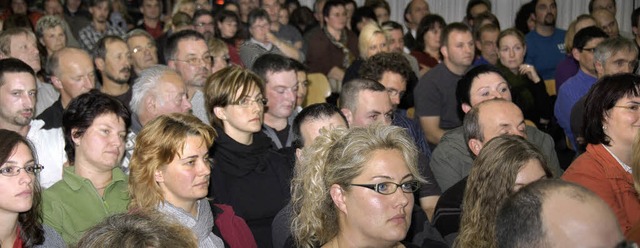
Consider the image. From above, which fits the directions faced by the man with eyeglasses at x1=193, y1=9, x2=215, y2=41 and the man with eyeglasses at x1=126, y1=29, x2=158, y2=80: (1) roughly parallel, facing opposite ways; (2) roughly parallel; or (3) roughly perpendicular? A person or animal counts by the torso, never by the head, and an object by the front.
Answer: roughly parallel

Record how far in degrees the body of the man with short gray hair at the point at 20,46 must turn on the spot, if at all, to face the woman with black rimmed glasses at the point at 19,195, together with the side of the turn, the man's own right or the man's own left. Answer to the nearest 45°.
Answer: approximately 45° to the man's own right

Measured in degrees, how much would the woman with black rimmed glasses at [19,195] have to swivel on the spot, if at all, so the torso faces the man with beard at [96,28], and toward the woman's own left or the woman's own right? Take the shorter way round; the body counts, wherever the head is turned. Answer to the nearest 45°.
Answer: approximately 135° to the woman's own left

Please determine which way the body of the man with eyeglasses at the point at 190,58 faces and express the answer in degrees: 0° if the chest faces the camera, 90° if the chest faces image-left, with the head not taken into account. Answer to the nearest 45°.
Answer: approximately 315°

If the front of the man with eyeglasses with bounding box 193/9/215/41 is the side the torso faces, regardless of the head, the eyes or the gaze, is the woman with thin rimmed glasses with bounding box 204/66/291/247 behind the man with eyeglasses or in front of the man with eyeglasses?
in front

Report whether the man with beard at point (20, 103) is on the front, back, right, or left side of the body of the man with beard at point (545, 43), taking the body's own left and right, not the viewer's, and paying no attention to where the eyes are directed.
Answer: right

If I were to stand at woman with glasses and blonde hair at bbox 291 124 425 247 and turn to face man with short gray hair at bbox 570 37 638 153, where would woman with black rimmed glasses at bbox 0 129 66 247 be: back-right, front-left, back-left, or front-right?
back-left

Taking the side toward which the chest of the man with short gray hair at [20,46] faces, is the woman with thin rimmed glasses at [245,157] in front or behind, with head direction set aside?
in front

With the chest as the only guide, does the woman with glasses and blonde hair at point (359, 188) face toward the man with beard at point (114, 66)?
no

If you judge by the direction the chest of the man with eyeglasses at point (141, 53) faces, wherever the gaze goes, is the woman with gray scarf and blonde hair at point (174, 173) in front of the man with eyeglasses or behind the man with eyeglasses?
in front

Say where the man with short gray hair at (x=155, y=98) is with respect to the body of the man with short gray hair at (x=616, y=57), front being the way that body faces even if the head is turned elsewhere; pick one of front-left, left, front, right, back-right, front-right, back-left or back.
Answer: right

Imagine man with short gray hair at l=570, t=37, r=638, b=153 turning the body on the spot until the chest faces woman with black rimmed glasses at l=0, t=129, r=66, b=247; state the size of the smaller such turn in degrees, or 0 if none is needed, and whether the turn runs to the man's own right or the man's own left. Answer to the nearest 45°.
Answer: approximately 90° to the man's own right

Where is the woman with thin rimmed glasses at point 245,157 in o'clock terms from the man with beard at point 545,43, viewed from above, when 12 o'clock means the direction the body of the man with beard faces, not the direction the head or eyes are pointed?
The woman with thin rimmed glasses is roughly at 2 o'clock from the man with beard.
